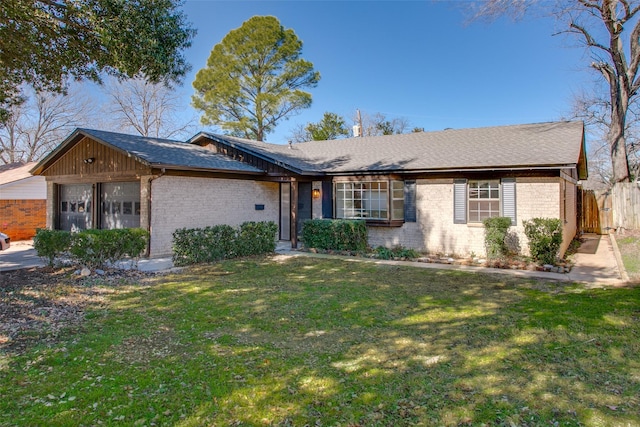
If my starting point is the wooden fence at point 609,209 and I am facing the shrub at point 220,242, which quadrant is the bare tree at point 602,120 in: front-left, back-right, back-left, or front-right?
back-right

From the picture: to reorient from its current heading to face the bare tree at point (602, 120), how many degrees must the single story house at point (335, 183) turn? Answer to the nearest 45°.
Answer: approximately 180°

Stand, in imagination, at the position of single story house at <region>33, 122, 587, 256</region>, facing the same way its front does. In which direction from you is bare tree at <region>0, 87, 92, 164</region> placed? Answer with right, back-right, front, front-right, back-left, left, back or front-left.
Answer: right

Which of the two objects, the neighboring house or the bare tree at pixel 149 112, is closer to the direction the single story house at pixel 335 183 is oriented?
the neighboring house

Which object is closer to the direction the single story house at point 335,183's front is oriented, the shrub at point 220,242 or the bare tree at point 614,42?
the shrub

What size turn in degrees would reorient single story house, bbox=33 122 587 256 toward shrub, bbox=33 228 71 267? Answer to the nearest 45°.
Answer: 0° — it already faces it

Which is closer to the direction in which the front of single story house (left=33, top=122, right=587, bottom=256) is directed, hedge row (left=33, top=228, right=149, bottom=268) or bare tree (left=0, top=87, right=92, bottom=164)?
the hedge row

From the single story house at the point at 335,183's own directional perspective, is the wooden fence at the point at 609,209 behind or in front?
behind

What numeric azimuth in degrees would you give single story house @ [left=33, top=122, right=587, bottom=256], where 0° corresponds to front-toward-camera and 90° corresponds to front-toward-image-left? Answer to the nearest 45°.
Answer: approximately 45°

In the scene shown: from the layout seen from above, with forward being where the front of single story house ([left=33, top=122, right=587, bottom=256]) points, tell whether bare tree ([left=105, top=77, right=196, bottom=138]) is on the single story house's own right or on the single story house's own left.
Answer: on the single story house's own right

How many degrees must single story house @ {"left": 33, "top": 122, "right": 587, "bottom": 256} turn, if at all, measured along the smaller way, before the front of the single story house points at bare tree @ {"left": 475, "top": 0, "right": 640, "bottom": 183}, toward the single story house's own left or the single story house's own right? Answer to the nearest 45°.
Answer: approximately 135° to the single story house's own left
